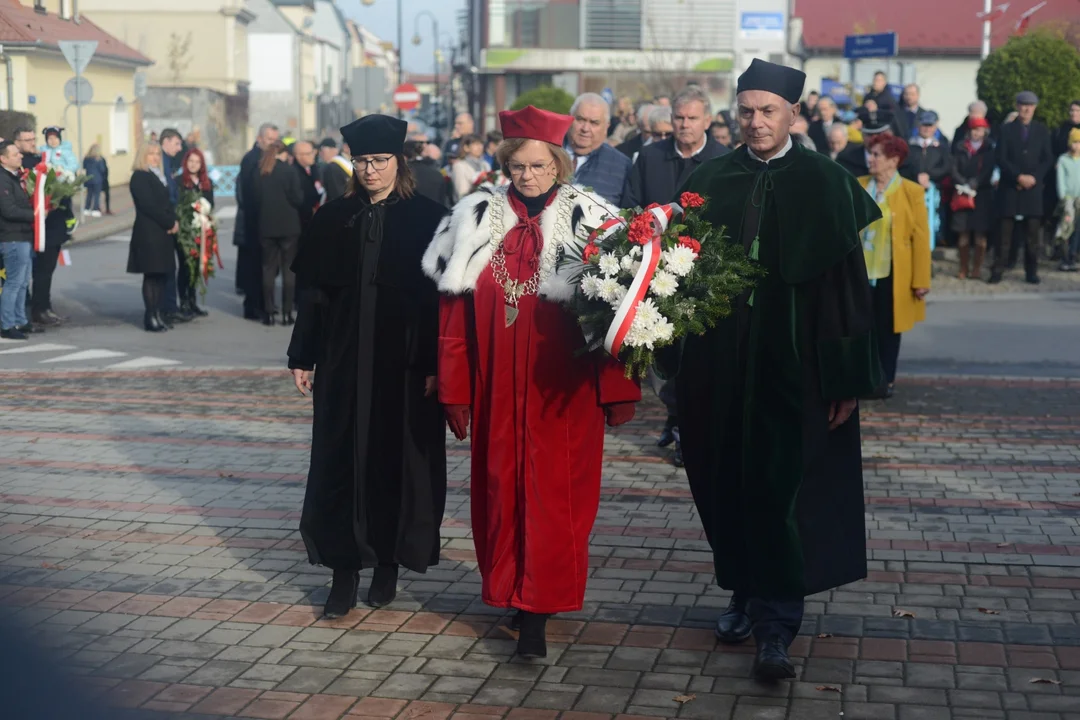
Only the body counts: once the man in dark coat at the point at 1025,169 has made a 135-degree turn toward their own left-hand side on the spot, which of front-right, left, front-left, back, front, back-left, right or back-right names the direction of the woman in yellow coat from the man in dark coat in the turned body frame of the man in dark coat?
back-right

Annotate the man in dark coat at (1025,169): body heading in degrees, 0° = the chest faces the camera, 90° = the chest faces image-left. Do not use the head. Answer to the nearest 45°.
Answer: approximately 0°

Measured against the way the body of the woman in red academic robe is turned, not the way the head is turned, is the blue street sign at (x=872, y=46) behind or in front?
behind

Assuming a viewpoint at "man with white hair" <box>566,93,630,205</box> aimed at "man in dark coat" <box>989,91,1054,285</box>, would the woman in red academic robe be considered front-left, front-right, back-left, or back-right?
back-right

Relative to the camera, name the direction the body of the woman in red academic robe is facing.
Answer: toward the camera

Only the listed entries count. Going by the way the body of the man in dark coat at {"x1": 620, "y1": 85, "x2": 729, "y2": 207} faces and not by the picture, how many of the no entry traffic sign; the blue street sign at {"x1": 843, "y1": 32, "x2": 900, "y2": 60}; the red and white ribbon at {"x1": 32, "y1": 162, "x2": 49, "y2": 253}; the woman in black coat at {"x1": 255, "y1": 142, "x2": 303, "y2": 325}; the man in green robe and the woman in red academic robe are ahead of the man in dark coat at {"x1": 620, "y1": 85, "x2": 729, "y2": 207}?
2

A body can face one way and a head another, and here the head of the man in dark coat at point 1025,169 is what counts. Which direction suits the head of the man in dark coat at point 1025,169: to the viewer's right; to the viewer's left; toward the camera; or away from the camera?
toward the camera

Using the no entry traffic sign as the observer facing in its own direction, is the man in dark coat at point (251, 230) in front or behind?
in front

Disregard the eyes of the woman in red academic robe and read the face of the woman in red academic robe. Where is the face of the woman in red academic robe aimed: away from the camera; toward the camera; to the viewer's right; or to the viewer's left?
toward the camera

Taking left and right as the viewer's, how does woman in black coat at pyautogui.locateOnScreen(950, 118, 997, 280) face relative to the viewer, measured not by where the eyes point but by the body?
facing the viewer

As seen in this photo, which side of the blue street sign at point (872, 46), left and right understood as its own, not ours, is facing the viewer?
front

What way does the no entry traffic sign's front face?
toward the camera

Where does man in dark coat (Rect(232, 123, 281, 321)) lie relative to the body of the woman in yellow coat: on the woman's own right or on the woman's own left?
on the woman's own right

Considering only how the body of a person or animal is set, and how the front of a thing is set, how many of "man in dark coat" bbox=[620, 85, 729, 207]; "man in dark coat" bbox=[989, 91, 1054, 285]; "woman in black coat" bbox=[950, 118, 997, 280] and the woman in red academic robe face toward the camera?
4

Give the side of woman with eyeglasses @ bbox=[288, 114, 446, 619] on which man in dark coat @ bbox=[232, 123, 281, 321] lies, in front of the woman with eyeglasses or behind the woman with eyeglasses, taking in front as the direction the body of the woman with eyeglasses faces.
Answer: behind

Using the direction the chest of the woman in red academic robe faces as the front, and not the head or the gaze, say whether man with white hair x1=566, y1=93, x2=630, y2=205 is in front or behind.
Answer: behind

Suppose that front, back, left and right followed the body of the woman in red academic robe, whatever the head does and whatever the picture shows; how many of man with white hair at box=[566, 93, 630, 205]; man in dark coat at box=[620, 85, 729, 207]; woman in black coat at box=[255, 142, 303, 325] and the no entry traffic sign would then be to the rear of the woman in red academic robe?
4

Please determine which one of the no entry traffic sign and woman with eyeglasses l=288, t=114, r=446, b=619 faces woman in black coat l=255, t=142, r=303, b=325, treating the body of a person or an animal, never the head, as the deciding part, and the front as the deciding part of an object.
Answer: the no entry traffic sign

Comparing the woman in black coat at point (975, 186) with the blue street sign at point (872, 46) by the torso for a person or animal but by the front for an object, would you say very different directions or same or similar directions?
same or similar directions
